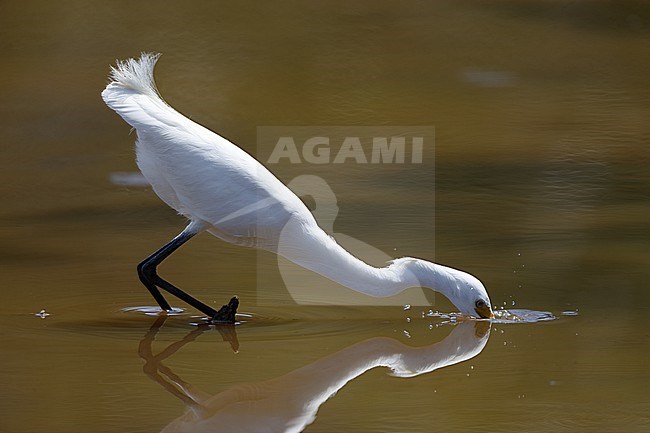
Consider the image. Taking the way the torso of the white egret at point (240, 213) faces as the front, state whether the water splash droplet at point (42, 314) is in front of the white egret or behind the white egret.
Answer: behind

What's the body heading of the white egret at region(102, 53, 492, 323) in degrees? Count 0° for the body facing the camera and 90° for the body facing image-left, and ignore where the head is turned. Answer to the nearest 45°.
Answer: approximately 270°
